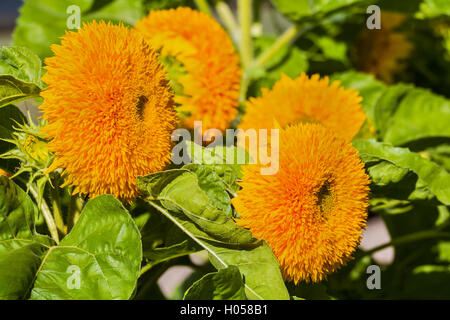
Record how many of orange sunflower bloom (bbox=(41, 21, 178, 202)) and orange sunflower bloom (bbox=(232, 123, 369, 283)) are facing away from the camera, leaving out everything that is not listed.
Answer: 0

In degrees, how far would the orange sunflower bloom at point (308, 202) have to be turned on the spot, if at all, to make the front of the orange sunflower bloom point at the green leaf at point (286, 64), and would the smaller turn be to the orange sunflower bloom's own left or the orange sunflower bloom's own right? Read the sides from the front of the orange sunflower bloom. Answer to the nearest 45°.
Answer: approximately 135° to the orange sunflower bloom's own left

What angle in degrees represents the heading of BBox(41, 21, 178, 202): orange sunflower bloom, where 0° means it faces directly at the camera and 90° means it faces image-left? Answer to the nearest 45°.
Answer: approximately 315°

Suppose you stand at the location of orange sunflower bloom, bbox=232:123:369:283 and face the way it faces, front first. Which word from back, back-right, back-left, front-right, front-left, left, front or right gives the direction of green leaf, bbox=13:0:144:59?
back
